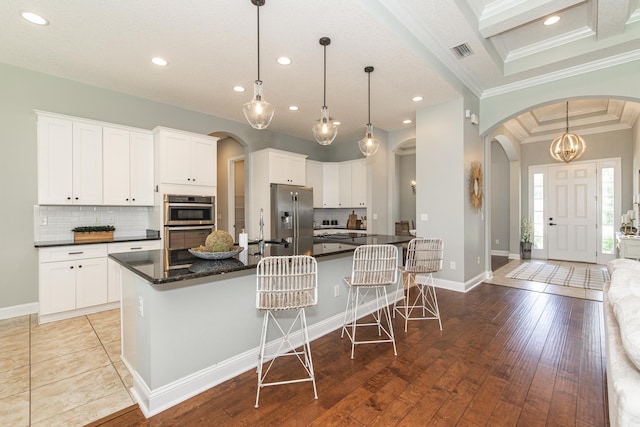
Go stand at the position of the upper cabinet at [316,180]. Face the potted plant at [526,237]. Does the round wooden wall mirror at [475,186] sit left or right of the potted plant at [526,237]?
right

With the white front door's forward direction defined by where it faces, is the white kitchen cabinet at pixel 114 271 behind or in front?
in front

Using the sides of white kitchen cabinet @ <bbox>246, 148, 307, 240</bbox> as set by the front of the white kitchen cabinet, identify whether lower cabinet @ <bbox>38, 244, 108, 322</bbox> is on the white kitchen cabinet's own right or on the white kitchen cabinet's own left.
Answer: on the white kitchen cabinet's own right

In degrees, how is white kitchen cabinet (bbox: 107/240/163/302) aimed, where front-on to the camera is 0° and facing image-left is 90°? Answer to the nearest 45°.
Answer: approximately 0°
